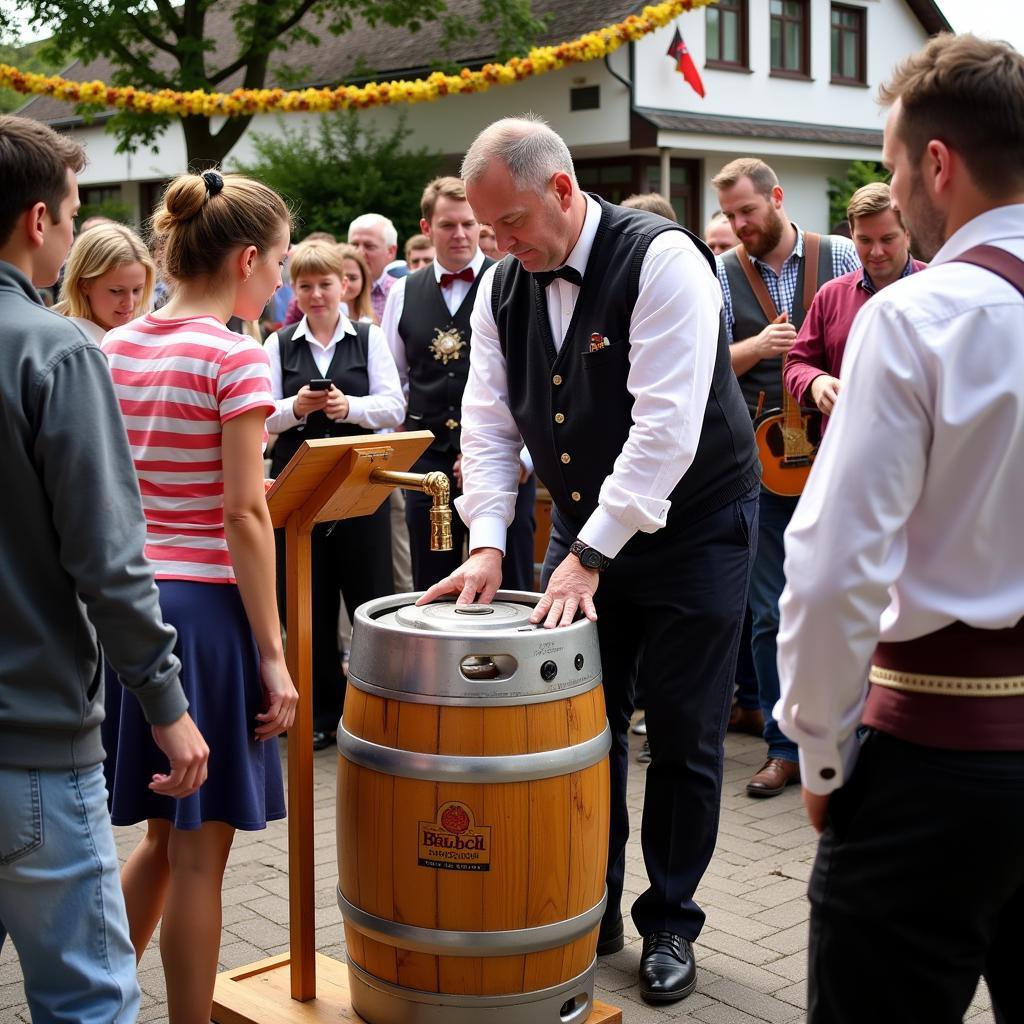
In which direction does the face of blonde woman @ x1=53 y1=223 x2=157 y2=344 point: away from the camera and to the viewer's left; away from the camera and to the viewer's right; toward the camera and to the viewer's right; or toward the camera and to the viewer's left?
toward the camera and to the viewer's right

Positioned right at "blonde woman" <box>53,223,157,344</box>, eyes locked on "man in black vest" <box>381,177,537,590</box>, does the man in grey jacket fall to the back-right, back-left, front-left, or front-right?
back-right

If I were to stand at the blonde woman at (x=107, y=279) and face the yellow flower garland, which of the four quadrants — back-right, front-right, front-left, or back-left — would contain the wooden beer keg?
back-right

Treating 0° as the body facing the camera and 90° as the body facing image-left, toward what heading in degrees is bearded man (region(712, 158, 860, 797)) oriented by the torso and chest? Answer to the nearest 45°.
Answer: approximately 45°

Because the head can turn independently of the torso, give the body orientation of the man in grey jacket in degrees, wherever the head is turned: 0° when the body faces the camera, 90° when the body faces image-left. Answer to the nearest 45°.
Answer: approximately 225°

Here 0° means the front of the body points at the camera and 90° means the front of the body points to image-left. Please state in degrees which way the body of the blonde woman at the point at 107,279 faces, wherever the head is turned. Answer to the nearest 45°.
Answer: approximately 315°

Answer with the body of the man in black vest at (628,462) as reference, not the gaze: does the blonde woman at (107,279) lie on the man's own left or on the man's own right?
on the man's own right

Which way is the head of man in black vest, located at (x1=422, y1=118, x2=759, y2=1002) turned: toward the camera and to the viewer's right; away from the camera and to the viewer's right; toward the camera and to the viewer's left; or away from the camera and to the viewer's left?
toward the camera and to the viewer's left

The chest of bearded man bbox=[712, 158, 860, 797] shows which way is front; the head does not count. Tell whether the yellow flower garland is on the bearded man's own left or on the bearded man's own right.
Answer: on the bearded man's own right

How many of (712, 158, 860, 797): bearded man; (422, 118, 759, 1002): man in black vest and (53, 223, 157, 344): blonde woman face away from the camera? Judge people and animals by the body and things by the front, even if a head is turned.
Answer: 0

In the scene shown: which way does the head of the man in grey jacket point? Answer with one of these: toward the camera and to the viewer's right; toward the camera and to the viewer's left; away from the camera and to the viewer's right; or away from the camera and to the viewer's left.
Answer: away from the camera and to the viewer's right

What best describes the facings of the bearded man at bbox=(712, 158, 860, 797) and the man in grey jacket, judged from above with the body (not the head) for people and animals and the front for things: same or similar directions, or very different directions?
very different directions

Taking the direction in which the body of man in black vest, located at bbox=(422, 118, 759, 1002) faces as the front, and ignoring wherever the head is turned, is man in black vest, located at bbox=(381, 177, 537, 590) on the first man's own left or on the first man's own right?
on the first man's own right

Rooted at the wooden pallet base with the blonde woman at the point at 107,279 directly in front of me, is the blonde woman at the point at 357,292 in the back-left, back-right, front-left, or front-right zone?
front-right

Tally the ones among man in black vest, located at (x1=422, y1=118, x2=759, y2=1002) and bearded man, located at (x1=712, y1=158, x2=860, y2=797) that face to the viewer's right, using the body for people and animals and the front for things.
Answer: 0

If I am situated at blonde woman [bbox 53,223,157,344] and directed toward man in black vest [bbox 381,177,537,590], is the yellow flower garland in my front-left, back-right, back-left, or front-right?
front-left

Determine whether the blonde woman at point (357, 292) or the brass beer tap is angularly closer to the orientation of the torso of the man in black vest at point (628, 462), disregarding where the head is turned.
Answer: the brass beer tap

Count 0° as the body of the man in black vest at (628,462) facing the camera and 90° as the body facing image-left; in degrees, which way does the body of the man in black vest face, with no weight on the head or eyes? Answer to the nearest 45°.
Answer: approximately 45°
